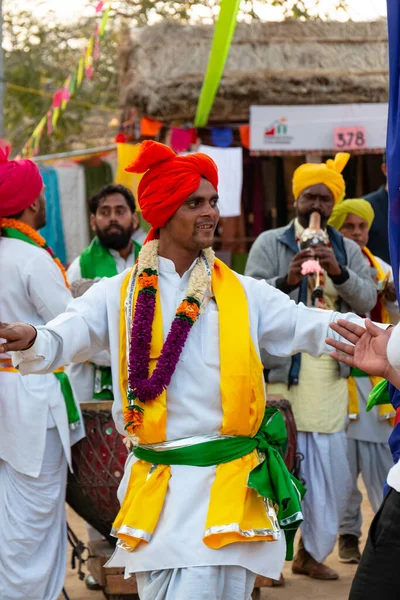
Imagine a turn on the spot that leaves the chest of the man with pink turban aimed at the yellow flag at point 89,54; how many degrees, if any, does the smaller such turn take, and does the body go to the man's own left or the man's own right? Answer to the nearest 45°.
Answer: approximately 45° to the man's own left

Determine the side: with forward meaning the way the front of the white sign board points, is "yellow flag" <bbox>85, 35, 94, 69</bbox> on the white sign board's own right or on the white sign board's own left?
on the white sign board's own right

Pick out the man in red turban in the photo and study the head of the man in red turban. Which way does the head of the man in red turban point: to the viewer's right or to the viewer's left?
to the viewer's right

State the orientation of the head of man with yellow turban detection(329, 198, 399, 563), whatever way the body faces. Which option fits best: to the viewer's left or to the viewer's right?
to the viewer's left

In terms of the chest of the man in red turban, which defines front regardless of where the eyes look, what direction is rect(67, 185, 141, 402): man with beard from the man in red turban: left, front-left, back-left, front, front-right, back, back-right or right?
back

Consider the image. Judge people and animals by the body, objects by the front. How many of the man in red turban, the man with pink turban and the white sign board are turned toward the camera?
2

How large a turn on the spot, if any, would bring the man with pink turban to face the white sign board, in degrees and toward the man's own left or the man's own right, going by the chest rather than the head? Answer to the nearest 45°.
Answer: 0° — they already face it

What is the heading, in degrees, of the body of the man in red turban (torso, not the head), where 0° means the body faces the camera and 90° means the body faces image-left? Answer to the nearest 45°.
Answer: approximately 0°

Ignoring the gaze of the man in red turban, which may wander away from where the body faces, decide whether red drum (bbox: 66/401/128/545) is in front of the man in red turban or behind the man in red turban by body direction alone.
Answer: behind

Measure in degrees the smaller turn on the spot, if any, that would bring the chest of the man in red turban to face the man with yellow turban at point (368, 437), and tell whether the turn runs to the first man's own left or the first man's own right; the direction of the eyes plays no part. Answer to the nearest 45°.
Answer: approximately 135° to the first man's own left

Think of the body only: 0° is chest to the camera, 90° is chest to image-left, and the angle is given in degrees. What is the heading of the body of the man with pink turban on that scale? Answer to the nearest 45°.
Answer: approximately 225°
